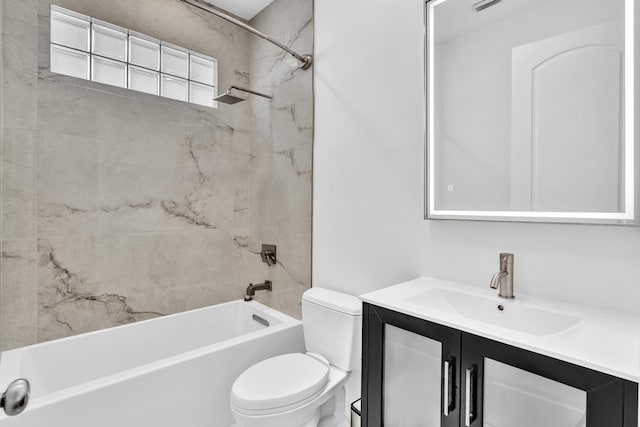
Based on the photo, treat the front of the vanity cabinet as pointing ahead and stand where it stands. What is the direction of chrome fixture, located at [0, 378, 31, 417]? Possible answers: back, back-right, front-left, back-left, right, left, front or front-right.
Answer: front

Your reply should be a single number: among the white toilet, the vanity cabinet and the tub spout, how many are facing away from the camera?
0

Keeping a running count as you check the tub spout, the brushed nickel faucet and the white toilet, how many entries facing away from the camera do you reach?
0

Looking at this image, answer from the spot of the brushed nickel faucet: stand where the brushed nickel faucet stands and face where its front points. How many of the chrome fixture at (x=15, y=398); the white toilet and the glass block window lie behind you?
0

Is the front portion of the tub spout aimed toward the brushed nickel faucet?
no

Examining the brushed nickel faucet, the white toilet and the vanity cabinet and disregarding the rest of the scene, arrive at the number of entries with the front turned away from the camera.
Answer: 0

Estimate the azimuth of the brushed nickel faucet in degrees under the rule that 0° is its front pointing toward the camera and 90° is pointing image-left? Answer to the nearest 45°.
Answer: approximately 45°

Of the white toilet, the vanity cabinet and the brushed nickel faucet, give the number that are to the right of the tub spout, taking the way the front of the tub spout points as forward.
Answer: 0

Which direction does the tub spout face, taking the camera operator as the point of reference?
facing the viewer and to the left of the viewer

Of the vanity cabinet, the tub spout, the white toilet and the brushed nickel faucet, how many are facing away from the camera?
0

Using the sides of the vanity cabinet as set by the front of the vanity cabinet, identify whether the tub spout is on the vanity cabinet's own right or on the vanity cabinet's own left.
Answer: on the vanity cabinet's own right

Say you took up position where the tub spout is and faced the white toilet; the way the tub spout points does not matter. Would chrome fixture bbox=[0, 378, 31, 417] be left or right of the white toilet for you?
right

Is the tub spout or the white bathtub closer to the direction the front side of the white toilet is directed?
the white bathtub

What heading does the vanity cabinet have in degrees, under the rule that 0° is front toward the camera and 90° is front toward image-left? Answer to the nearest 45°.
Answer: approximately 45°

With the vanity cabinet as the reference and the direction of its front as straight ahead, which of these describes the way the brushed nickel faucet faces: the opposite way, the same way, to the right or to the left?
the same way

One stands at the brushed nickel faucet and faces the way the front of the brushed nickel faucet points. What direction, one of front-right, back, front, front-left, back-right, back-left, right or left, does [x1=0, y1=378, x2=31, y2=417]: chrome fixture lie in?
front
